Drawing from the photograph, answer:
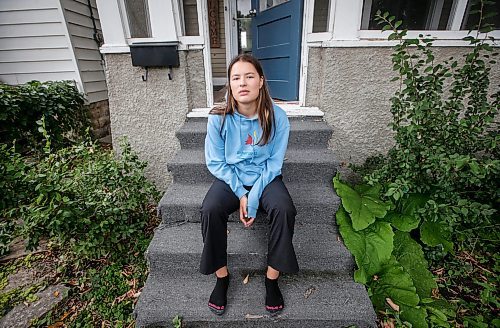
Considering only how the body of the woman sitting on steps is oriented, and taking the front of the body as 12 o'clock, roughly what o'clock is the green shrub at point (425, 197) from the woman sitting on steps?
The green shrub is roughly at 9 o'clock from the woman sitting on steps.

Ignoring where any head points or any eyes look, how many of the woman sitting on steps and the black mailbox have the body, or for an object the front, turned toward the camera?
2

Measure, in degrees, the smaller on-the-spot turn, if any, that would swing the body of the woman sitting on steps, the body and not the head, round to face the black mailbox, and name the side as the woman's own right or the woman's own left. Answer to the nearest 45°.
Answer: approximately 135° to the woman's own right

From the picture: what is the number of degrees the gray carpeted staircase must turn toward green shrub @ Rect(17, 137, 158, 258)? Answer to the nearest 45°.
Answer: approximately 90° to its right

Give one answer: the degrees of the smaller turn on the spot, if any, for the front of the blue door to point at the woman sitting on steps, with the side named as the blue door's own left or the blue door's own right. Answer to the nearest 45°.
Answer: approximately 45° to the blue door's own left

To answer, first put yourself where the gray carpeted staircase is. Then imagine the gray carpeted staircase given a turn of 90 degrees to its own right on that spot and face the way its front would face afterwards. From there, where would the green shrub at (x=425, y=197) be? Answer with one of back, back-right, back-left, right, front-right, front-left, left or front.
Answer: back

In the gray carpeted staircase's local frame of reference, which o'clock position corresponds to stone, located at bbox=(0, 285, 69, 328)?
The stone is roughly at 3 o'clock from the gray carpeted staircase.

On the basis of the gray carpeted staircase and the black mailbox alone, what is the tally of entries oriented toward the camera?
2

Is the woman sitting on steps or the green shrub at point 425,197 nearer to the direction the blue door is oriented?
the woman sitting on steps

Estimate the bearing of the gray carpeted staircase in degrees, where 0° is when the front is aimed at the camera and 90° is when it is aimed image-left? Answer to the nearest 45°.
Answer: approximately 0°
